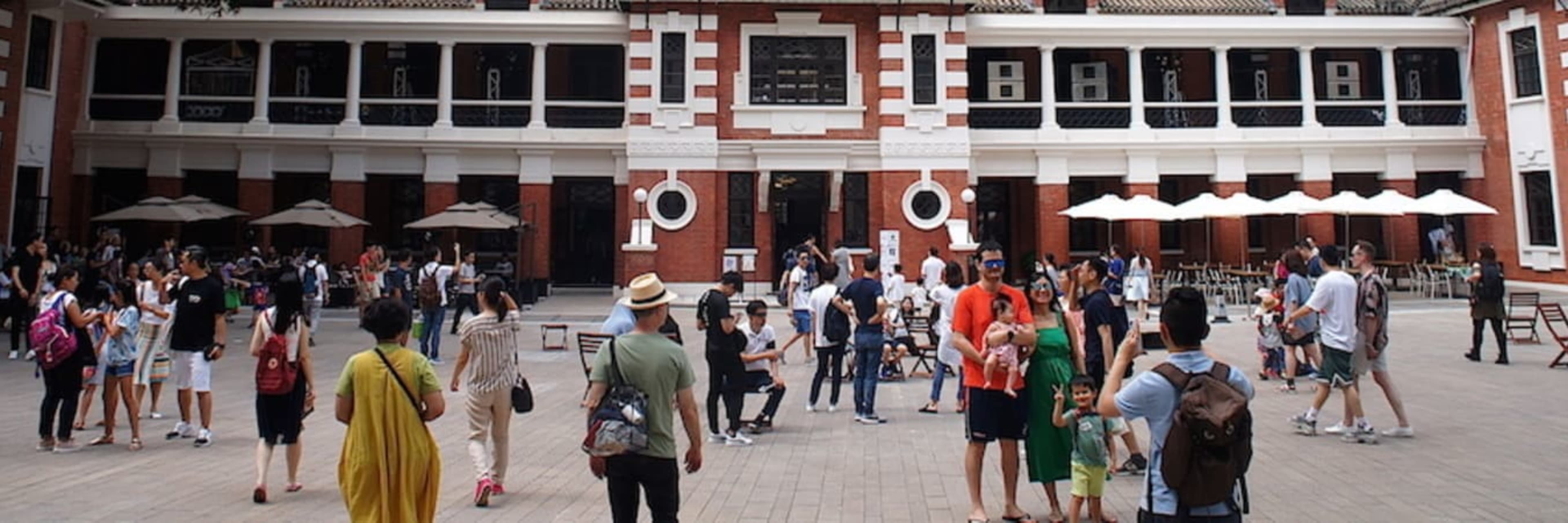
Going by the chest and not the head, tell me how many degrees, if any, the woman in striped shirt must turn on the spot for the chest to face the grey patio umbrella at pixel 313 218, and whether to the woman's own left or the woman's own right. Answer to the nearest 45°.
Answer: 0° — they already face it

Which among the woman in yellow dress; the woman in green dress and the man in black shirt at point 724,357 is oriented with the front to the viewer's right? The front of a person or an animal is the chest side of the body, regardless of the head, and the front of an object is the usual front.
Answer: the man in black shirt

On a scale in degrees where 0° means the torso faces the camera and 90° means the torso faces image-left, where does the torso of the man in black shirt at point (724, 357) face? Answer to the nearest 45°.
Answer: approximately 270°

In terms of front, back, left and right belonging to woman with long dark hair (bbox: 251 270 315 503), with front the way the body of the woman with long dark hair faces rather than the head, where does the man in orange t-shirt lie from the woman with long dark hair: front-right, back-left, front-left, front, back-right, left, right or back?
back-right

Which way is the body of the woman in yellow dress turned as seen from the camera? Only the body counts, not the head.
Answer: away from the camera

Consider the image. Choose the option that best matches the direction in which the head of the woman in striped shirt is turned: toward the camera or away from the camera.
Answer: away from the camera

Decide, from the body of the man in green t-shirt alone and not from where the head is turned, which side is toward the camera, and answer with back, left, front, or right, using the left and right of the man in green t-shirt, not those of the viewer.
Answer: back

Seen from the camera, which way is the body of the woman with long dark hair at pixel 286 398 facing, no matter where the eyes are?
away from the camera

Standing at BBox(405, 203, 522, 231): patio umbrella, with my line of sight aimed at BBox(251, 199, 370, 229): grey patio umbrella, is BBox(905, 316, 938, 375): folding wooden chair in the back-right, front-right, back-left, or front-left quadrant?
back-left

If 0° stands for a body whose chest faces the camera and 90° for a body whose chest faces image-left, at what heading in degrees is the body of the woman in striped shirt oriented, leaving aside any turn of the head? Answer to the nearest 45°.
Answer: approximately 180°

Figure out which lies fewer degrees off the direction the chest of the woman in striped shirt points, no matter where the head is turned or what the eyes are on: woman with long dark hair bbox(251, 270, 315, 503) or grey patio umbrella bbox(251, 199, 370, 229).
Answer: the grey patio umbrella

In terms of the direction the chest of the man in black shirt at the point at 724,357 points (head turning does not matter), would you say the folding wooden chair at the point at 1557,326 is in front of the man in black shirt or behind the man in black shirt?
in front
